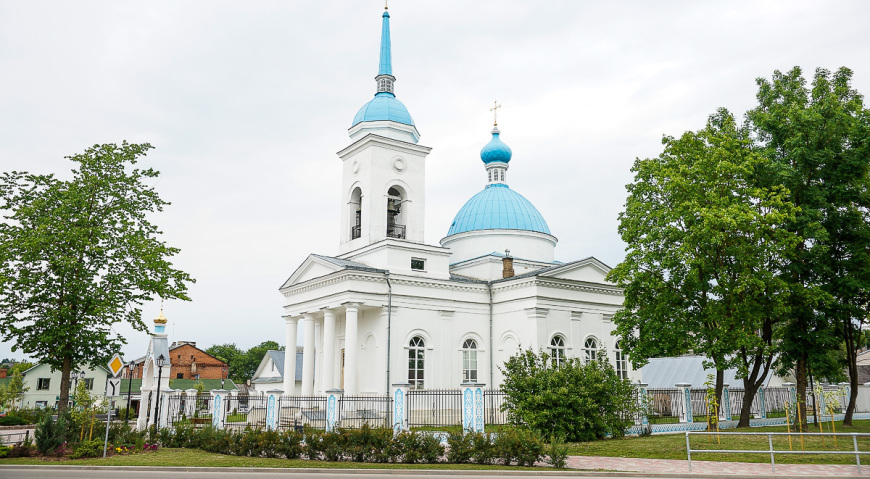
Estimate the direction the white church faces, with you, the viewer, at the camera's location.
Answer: facing the viewer and to the left of the viewer

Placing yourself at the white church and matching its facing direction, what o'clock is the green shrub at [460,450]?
The green shrub is roughly at 10 o'clock from the white church.

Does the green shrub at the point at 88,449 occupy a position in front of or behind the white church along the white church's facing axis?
in front

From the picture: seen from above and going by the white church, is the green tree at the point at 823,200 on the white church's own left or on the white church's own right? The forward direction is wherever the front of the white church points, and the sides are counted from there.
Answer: on the white church's own left

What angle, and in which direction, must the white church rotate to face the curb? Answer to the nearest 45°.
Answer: approximately 45° to its left

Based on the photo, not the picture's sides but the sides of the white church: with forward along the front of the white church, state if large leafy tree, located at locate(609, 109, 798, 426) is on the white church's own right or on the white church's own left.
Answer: on the white church's own left

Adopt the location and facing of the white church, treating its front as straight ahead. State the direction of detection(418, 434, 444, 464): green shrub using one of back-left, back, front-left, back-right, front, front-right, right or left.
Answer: front-left

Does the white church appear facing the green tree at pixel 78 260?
yes

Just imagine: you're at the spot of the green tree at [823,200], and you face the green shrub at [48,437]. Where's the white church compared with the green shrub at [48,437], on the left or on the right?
right
